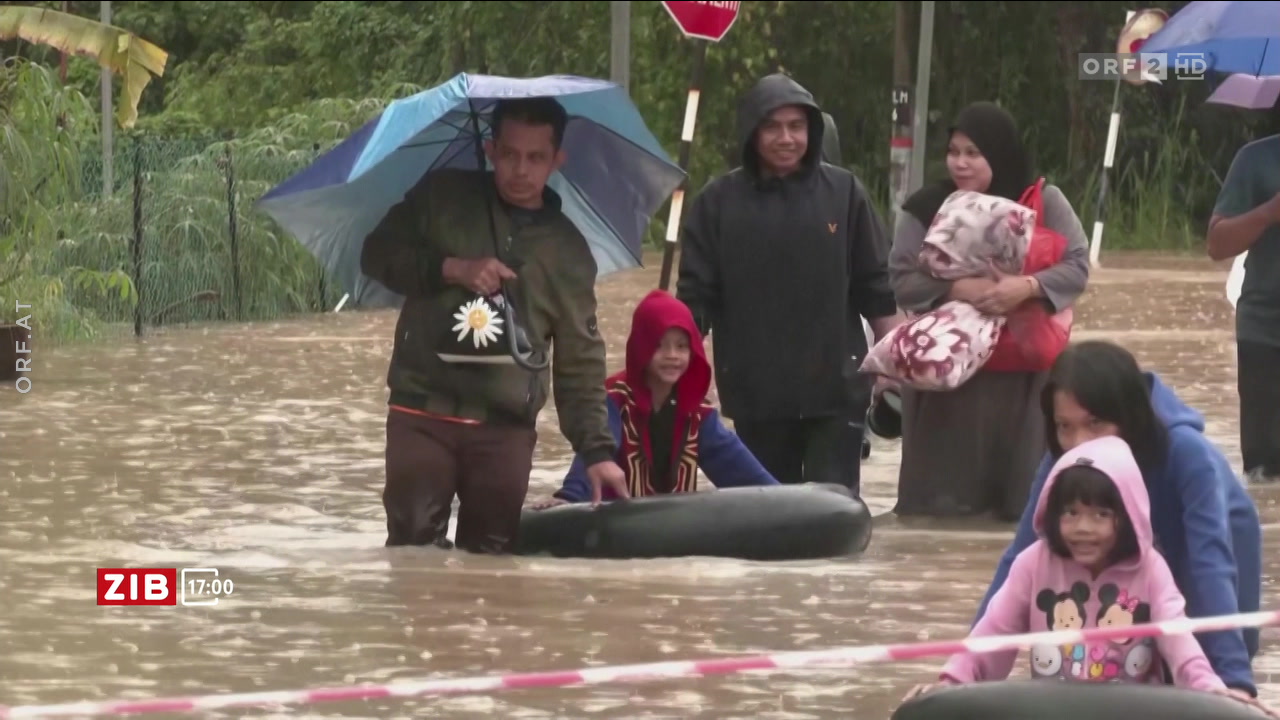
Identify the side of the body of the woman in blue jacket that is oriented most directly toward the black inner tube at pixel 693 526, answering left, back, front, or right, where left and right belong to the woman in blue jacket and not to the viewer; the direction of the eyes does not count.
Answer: right

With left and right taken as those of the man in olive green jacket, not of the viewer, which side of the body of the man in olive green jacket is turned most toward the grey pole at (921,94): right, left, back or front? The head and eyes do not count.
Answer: back

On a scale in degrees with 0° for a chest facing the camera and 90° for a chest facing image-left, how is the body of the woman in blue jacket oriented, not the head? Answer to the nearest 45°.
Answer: approximately 45°

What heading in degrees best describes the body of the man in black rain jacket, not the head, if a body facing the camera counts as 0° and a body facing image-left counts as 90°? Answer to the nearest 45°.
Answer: approximately 0°

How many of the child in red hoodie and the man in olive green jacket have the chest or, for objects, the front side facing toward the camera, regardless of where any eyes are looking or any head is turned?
2

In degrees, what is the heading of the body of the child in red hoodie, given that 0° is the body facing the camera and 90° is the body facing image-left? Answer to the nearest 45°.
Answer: approximately 0°
